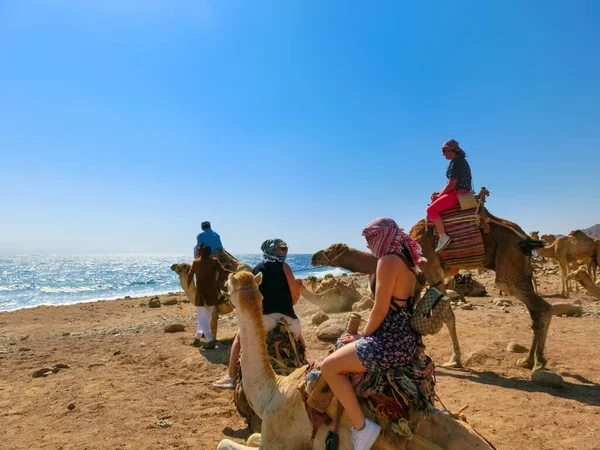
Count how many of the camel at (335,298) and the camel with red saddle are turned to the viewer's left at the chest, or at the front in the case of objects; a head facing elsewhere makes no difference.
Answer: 2

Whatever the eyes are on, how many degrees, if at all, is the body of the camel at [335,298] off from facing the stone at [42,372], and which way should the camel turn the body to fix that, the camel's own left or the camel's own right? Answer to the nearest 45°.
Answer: approximately 45° to the camel's own left

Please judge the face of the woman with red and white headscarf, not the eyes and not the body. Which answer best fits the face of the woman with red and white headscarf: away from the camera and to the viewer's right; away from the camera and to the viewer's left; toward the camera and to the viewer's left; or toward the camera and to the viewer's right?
away from the camera and to the viewer's left

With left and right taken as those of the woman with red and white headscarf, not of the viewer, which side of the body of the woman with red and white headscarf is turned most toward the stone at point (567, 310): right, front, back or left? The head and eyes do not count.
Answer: right

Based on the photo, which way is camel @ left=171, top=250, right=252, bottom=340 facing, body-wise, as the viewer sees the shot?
to the viewer's left

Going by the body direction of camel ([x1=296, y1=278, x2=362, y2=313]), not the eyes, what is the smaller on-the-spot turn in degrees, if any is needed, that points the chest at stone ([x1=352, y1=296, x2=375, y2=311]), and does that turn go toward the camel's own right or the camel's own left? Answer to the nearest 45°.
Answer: approximately 135° to the camel's own left

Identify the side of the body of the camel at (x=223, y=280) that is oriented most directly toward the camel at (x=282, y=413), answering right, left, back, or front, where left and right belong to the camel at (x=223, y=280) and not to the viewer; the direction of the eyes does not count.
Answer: left

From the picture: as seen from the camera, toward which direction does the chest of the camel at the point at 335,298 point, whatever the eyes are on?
to the viewer's left

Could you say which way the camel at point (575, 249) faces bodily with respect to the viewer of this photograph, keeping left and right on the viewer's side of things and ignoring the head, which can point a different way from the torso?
facing to the left of the viewer

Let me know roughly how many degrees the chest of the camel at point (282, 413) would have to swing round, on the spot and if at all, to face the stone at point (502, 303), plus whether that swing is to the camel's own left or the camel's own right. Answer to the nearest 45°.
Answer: approximately 135° to the camel's own right

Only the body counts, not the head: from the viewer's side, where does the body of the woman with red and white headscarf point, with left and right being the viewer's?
facing away from the viewer and to the left of the viewer
